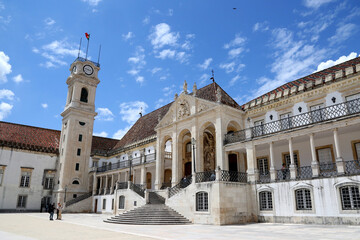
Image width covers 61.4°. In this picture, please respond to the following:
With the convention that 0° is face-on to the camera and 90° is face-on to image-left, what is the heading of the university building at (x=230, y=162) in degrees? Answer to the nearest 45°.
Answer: approximately 45°

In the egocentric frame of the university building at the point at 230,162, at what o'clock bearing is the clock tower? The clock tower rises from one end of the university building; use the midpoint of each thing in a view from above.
The clock tower is roughly at 3 o'clock from the university building.
